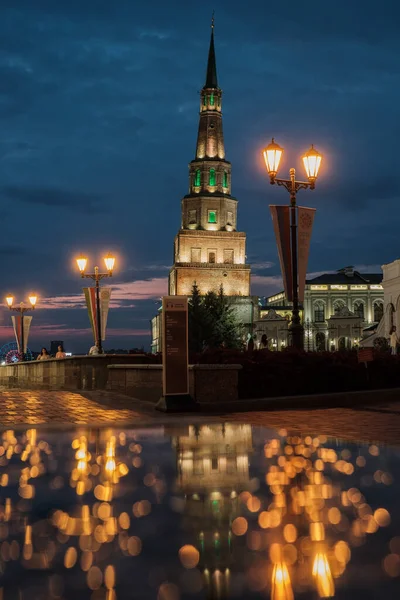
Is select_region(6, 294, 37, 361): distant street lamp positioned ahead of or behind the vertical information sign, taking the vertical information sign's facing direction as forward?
behind

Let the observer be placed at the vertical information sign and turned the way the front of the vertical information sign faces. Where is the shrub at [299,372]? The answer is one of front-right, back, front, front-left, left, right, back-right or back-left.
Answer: back-left

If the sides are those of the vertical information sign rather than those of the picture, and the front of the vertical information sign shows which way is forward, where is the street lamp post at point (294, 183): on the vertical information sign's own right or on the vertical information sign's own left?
on the vertical information sign's own left

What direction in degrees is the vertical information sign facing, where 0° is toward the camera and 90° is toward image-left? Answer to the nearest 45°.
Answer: approximately 0°

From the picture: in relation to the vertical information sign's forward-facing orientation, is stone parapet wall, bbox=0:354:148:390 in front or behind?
behind

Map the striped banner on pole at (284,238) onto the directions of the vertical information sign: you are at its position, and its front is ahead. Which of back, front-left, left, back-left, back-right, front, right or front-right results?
back-left

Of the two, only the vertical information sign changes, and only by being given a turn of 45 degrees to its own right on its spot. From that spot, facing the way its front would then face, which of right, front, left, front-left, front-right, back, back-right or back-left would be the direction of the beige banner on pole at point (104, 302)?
back-right
